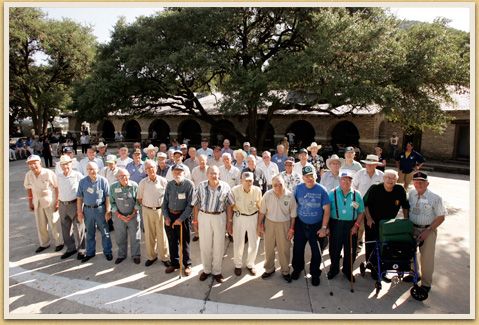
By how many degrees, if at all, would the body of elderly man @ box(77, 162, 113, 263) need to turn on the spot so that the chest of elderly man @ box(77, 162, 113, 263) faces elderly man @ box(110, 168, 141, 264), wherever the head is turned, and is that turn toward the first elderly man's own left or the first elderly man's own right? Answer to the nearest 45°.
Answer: approximately 45° to the first elderly man's own left

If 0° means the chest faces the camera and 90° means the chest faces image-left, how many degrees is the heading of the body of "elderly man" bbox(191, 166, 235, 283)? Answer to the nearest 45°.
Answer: approximately 0°

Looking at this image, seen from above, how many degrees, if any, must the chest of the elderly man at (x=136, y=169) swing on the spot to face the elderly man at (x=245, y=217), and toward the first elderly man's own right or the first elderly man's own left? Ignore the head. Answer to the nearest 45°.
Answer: approximately 45° to the first elderly man's own left

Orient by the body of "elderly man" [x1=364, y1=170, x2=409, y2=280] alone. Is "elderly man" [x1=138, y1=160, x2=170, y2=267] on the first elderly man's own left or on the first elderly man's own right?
on the first elderly man's own right

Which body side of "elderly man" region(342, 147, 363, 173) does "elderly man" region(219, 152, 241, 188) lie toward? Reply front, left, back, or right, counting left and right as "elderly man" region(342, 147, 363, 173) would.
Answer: right

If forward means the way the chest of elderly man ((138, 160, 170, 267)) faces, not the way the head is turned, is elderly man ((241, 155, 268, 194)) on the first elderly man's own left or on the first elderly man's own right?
on the first elderly man's own left
